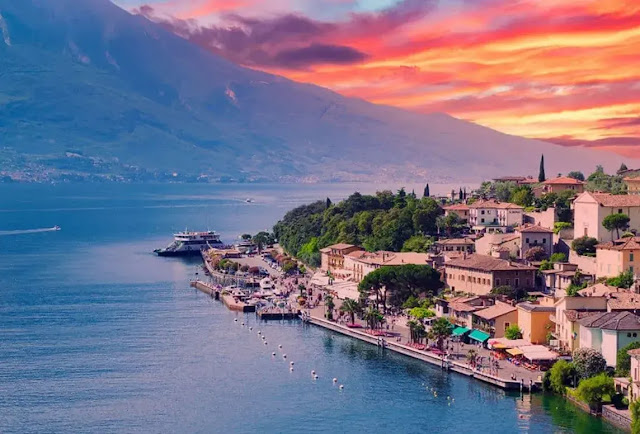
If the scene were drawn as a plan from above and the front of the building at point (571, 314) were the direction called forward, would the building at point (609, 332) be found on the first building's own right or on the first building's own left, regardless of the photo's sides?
on the first building's own left

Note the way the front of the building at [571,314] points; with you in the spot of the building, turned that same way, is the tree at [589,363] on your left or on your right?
on your left

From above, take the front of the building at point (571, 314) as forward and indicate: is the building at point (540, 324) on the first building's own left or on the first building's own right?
on the first building's own right

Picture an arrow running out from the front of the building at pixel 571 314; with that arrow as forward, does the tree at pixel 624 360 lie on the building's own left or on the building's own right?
on the building's own left

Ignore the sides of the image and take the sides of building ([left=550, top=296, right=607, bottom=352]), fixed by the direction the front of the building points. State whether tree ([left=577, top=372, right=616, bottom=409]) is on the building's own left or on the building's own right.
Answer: on the building's own left

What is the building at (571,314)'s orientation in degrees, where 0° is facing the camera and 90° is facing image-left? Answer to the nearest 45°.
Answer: approximately 45°
